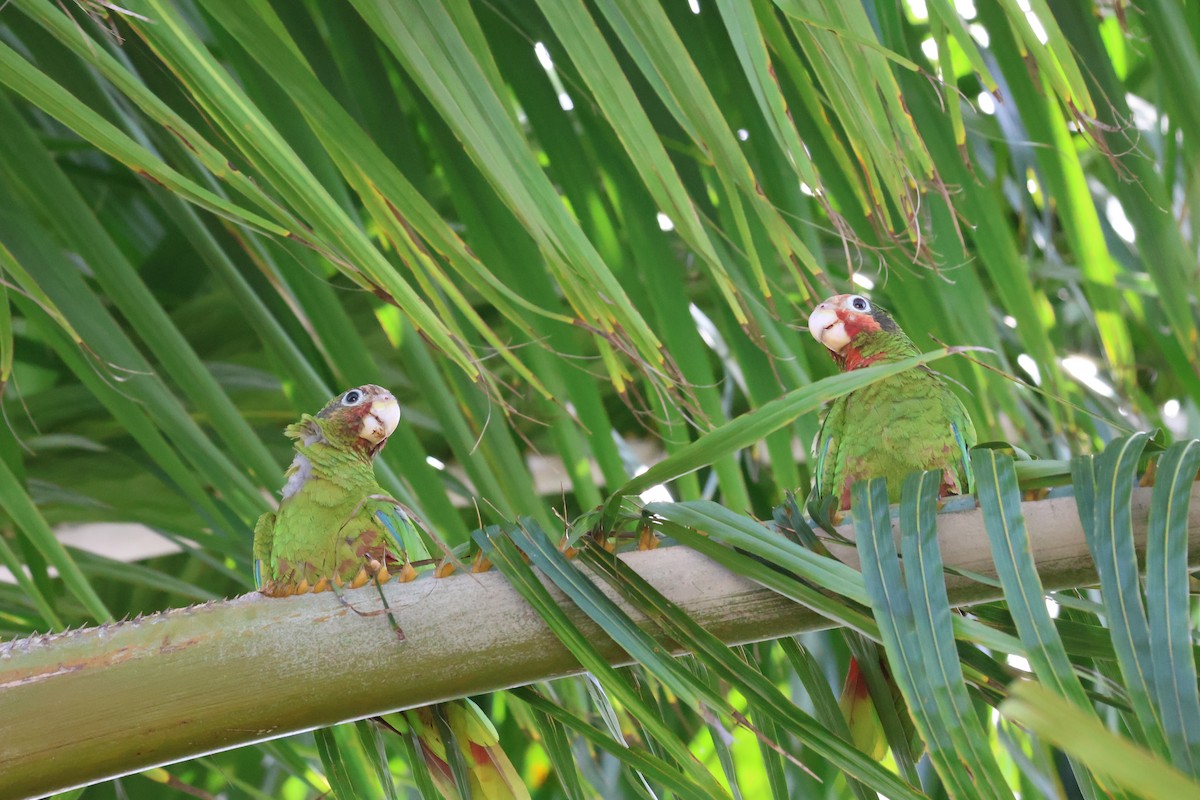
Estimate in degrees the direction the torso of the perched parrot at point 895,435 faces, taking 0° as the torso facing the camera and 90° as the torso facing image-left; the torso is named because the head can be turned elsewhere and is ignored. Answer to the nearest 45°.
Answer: approximately 0°
